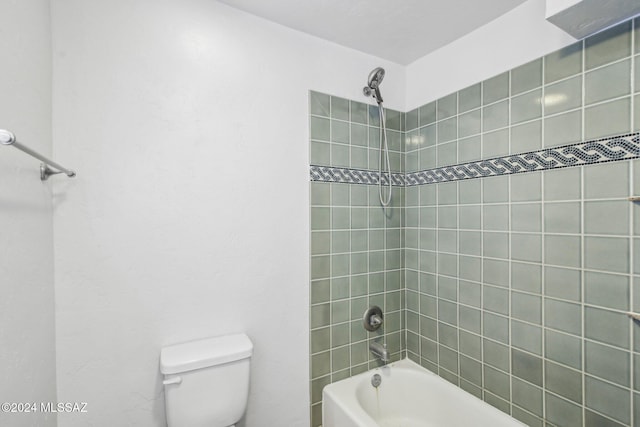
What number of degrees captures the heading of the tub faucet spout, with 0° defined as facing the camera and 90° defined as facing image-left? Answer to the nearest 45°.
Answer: approximately 315°

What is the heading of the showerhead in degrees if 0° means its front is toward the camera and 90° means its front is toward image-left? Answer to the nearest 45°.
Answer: approximately 315°

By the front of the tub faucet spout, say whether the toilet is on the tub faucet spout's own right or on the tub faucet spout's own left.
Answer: on the tub faucet spout's own right
